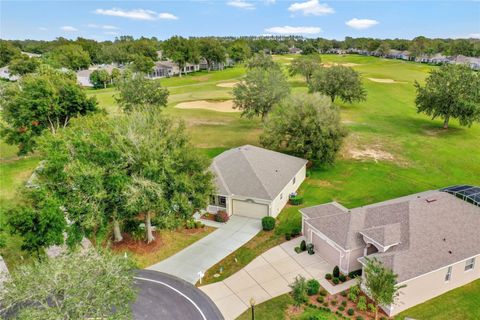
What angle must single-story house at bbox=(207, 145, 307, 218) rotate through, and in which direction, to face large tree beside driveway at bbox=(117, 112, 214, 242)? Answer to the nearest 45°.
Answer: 0° — it already faces it

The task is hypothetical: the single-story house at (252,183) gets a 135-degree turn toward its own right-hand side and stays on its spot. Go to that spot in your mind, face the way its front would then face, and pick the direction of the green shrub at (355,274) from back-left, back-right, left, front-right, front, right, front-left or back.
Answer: back-right

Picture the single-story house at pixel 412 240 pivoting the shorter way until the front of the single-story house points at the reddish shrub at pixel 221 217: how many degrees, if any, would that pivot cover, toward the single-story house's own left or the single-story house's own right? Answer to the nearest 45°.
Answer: approximately 45° to the single-story house's own right

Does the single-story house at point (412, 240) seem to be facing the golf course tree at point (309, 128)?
no

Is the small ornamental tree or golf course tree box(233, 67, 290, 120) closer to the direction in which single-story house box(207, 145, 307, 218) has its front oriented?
the small ornamental tree

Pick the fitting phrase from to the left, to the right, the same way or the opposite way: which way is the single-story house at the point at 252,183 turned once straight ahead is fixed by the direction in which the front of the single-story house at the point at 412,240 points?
the same way

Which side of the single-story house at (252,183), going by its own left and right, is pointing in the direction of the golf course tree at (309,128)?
back

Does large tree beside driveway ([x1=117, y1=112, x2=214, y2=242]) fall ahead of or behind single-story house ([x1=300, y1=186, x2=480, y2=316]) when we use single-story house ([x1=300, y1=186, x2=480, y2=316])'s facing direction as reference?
ahead

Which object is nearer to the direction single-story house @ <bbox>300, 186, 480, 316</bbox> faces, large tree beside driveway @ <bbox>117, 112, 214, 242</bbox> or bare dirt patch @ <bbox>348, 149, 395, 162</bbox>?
the large tree beside driveway

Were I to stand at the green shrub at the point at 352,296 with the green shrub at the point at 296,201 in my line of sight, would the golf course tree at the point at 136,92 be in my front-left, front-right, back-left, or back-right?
front-left

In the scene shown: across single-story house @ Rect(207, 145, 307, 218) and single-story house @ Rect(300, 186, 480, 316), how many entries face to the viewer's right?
0

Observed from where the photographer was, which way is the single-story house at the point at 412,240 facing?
facing the viewer and to the left of the viewer

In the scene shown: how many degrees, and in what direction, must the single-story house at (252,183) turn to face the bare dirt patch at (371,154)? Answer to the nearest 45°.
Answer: approximately 180°

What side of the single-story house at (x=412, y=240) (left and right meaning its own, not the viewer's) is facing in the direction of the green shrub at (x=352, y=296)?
front

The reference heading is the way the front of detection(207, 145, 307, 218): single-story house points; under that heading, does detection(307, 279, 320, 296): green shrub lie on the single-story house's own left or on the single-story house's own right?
on the single-story house's own left

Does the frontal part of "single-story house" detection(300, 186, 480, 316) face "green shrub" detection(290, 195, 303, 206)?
no

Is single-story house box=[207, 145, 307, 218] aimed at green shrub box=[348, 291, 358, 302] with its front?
no

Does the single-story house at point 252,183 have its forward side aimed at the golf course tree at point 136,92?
no
